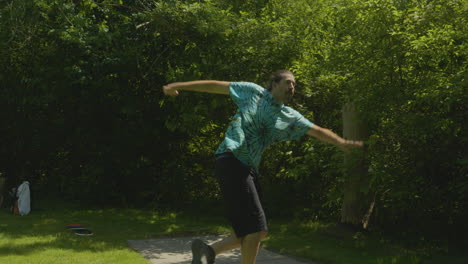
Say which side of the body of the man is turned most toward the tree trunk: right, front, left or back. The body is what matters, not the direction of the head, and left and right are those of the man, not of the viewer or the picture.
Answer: left

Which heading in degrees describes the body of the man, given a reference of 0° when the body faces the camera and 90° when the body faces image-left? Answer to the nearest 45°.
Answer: approximately 315°
